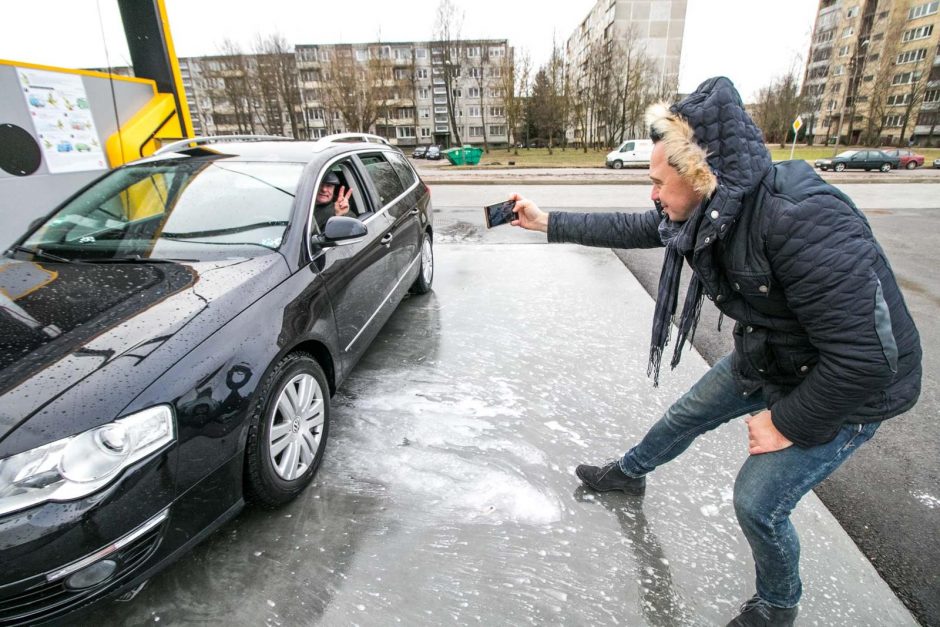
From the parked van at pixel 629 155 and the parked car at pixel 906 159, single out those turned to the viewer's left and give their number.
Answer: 2

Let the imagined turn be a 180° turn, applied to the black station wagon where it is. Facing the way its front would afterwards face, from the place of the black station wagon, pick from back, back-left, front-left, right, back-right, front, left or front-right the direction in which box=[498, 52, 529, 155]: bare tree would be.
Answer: front

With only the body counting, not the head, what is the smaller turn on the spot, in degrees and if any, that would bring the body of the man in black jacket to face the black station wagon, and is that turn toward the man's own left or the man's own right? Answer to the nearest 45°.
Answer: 0° — they already face it

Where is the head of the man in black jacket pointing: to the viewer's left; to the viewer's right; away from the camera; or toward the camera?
to the viewer's left

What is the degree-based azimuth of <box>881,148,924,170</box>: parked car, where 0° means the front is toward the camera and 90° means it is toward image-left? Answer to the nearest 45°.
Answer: approximately 90°

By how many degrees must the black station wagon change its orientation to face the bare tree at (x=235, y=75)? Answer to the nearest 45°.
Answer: approximately 135° to its right

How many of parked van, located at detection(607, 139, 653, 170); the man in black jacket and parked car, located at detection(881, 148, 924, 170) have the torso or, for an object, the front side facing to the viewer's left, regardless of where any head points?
3

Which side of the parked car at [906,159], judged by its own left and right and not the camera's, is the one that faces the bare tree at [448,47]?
front

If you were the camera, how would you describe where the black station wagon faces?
facing the viewer and to the left of the viewer

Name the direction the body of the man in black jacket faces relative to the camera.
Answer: to the viewer's left

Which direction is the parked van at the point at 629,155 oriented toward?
to the viewer's left

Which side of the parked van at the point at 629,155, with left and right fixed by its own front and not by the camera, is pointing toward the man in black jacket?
left

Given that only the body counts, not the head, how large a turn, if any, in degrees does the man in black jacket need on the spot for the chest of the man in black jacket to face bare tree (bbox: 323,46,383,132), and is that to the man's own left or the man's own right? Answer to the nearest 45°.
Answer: approximately 45° to the man's own right

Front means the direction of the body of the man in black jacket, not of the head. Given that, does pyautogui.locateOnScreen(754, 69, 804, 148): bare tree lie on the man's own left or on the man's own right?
on the man's own right

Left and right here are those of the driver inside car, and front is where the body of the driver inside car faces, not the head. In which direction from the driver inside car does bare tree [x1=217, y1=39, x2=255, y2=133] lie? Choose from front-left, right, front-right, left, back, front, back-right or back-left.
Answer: back-right

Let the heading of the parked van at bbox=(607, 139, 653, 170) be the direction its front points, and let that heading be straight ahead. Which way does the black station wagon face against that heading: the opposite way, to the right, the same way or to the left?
to the left
